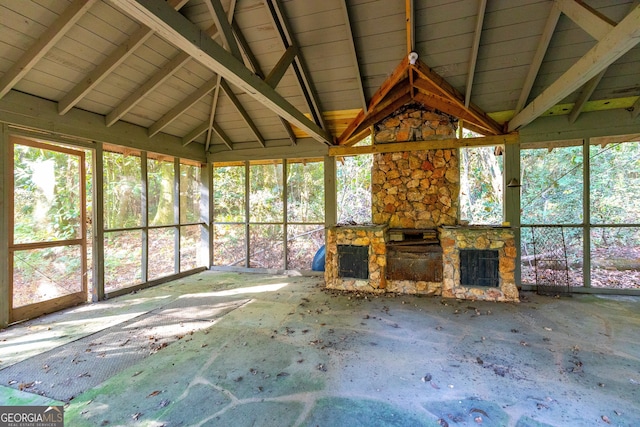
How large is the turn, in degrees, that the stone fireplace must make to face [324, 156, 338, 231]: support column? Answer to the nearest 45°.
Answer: approximately 90° to its right

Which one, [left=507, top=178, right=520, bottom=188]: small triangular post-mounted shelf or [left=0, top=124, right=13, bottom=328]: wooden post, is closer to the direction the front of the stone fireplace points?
the wooden post

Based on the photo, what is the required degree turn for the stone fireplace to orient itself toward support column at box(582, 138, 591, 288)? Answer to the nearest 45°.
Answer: approximately 90° to its left

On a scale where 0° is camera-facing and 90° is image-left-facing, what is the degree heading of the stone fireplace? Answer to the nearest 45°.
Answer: approximately 0°

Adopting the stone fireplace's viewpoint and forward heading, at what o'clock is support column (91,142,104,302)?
The support column is roughly at 2 o'clock from the stone fireplace.

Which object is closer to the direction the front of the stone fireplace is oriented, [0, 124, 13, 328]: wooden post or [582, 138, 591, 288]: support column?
the wooden post

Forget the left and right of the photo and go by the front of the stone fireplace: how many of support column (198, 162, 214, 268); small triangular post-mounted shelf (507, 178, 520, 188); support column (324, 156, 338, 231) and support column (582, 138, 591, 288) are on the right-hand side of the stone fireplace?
2

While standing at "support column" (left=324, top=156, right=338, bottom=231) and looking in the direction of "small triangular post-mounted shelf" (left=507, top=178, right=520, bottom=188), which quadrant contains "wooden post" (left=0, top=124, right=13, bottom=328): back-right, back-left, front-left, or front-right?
back-right

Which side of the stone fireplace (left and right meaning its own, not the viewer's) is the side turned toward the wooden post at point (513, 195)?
left

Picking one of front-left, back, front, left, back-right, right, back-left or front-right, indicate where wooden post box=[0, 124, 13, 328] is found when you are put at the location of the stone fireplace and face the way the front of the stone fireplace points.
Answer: front-right

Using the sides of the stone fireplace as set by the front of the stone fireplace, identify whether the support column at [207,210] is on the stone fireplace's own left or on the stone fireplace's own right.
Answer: on the stone fireplace's own right

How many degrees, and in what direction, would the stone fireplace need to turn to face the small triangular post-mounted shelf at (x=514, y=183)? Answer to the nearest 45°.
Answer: approximately 90° to its left
